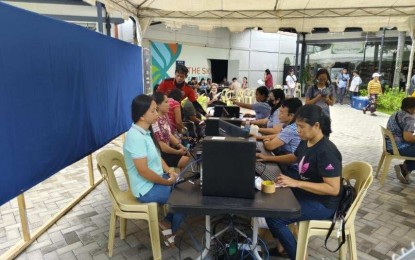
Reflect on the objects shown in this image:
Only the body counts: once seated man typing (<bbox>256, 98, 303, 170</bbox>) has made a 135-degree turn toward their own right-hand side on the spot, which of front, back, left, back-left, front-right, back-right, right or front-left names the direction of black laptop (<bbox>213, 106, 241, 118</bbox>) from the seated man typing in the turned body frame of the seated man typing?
left

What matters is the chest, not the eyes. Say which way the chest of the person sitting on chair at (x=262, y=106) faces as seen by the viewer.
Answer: to the viewer's left

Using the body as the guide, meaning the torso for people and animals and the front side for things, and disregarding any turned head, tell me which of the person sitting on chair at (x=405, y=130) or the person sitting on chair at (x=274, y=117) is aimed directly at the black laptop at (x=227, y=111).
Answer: the person sitting on chair at (x=274, y=117)

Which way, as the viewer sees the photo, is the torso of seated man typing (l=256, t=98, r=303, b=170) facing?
to the viewer's left

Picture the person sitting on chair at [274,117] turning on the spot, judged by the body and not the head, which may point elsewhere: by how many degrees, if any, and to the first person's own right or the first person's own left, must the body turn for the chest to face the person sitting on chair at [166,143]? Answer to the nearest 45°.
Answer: approximately 45° to the first person's own left

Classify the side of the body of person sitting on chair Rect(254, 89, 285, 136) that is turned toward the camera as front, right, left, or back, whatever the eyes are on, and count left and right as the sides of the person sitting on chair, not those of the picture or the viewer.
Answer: left

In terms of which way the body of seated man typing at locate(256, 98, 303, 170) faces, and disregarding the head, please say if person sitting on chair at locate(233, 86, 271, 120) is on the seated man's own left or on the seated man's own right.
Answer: on the seated man's own right

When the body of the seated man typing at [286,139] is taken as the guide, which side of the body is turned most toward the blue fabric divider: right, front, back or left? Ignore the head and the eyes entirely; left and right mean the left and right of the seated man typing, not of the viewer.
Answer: front

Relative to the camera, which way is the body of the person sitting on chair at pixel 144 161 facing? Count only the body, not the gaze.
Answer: to the viewer's right
